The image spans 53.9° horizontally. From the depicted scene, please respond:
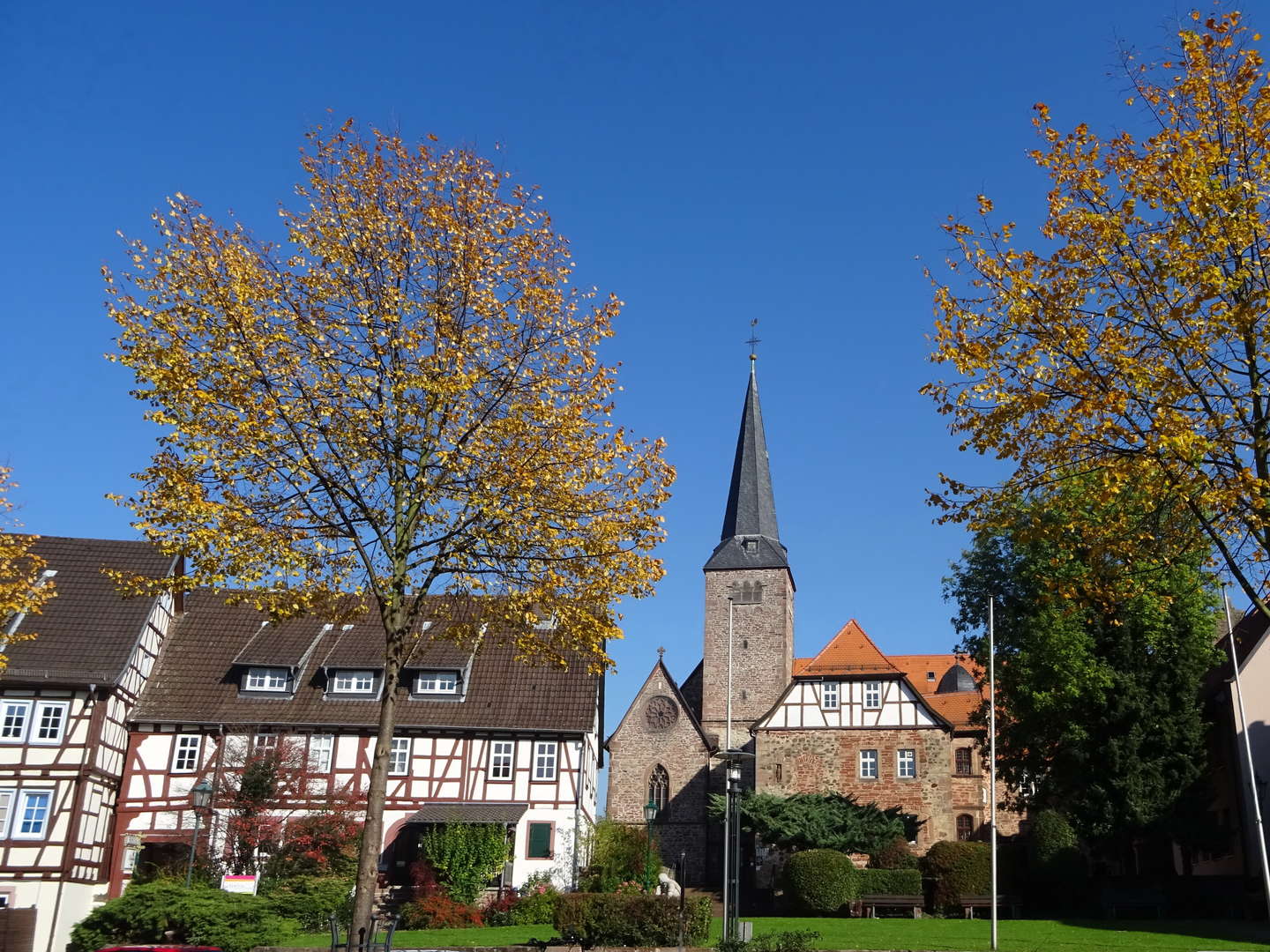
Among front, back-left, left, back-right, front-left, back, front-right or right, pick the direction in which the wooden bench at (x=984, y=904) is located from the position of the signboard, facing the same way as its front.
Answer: left

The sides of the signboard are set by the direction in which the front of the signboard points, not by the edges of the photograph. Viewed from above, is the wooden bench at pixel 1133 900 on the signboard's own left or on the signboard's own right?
on the signboard's own left

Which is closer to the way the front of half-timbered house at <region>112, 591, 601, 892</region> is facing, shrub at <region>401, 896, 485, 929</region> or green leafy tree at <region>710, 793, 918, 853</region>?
the shrub

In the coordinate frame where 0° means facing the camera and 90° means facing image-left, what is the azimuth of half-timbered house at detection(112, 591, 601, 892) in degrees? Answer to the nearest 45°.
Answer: approximately 0°

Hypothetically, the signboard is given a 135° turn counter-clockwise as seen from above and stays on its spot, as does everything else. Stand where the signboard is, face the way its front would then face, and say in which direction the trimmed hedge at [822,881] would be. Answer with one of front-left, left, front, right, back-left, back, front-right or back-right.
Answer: front-right

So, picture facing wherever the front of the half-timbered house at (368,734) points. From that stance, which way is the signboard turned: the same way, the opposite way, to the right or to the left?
the same way

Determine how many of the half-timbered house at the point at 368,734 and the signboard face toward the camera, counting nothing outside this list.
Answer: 2

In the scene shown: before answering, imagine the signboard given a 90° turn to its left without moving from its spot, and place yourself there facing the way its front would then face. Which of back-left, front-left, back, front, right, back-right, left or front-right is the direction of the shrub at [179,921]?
right

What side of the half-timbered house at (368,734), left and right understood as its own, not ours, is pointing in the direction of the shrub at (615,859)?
left

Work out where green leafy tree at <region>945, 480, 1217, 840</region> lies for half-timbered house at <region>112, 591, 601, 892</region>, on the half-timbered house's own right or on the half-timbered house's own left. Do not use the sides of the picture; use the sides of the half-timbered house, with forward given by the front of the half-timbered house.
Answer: on the half-timbered house's own left

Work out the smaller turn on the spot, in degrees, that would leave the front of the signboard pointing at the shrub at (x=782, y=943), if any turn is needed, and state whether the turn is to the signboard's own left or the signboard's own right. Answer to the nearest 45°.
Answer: approximately 45° to the signboard's own left

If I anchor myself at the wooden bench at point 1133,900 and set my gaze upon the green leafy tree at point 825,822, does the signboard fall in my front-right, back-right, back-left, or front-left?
front-left

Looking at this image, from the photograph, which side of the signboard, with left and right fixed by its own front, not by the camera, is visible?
front

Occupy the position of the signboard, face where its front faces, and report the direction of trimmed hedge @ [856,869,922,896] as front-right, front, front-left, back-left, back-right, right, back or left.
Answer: left

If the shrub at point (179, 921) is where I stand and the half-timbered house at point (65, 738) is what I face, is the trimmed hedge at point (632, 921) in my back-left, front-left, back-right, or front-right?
back-right

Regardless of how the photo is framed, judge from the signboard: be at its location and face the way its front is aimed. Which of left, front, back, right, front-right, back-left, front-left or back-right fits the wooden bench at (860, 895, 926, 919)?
left
